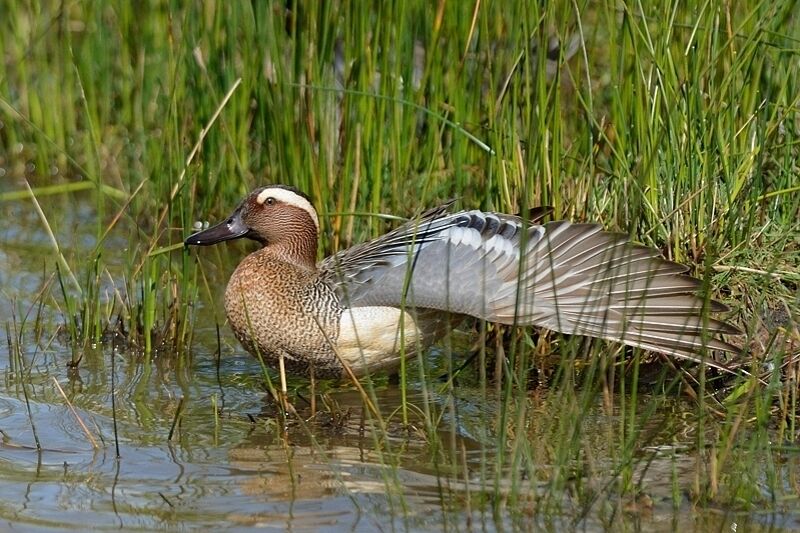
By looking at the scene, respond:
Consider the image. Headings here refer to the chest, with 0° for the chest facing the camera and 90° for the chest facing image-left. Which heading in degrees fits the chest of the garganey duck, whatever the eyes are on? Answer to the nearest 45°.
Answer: approximately 90°
